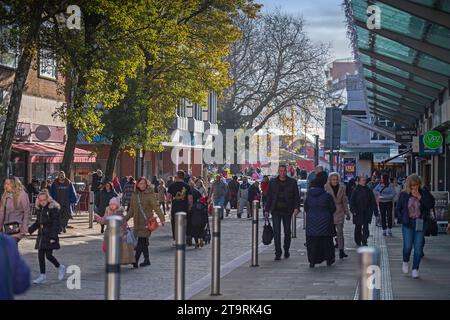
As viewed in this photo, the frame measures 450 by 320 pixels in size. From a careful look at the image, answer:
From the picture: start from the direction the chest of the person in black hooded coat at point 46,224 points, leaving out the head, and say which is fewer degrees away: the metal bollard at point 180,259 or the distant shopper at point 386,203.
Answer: the metal bollard

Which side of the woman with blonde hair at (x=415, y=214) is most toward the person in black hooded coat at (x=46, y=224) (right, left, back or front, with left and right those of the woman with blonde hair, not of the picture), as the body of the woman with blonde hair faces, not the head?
right

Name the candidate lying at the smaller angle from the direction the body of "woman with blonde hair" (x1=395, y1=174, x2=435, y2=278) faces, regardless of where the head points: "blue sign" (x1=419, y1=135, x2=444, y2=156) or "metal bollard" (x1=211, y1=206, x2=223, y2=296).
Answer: the metal bollard

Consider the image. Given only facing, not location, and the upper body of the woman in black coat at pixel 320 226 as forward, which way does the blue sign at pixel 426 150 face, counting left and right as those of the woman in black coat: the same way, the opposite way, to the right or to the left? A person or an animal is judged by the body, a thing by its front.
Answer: the opposite way

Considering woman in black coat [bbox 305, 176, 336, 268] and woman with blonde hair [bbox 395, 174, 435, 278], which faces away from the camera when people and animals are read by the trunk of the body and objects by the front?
the woman in black coat

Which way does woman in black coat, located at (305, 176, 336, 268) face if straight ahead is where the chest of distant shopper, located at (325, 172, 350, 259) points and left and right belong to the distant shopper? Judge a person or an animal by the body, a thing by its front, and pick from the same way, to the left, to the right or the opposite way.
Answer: the opposite way

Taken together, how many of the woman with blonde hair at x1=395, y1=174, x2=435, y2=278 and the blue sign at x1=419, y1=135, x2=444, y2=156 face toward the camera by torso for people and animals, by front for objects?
2

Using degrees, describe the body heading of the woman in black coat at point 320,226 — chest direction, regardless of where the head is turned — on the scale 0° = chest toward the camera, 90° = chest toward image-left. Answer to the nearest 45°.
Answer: approximately 180°
